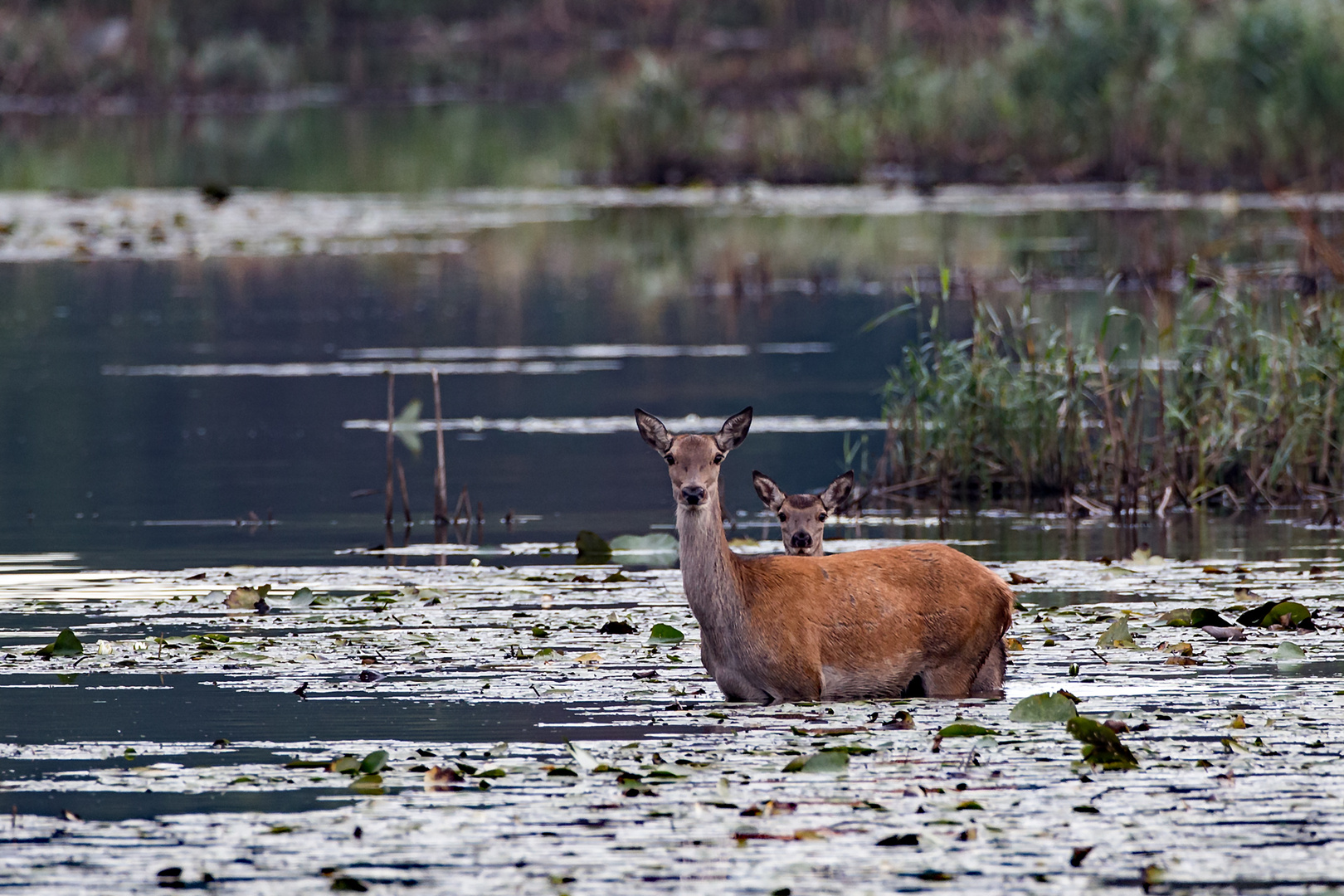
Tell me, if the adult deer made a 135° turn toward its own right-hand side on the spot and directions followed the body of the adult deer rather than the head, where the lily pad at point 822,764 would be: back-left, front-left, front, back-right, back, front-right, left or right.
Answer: back-right

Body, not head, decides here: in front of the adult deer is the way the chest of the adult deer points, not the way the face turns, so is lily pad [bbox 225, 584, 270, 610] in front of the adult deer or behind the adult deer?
in front

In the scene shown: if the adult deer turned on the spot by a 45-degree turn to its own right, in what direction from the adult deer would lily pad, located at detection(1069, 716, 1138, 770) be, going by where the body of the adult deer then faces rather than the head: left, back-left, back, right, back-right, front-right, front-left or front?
back

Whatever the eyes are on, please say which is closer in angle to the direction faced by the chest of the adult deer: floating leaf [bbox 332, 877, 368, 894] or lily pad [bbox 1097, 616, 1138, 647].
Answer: the floating leaf

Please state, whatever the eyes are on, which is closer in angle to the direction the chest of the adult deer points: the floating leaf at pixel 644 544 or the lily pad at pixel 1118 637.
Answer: the floating leaf

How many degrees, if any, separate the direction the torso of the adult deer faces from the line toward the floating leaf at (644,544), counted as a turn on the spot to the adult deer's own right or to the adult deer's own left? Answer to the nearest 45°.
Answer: approximately 90° to the adult deer's own right

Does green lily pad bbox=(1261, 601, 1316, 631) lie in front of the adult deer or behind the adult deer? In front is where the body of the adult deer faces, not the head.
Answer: behind

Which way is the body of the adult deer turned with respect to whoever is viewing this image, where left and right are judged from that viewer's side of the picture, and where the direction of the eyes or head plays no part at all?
facing to the left of the viewer

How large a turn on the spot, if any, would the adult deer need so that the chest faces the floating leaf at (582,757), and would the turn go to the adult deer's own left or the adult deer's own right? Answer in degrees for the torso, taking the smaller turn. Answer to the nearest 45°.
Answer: approximately 45° to the adult deer's own left
